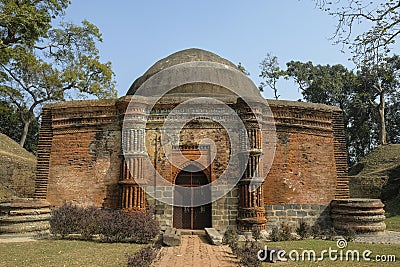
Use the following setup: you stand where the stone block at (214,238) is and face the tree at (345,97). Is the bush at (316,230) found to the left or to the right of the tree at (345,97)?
right

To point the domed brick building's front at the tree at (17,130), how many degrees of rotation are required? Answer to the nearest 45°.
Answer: approximately 135° to its right

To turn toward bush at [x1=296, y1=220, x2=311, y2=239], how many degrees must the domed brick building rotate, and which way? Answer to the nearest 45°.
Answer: approximately 90° to its left

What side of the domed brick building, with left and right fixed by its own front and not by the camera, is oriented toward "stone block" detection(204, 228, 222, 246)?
front

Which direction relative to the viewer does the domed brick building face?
toward the camera

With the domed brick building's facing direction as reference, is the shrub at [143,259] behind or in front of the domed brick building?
in front

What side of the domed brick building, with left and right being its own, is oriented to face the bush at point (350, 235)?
left

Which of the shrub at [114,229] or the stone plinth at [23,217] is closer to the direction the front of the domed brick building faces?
the shrub

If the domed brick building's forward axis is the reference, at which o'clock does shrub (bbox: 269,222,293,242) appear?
The shrub is roughly at 10 o'clock from the domed brick building.

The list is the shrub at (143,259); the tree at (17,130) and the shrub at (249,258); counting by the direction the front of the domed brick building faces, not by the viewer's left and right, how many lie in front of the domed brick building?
2

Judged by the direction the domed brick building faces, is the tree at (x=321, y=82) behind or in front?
behind
